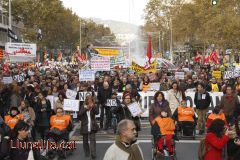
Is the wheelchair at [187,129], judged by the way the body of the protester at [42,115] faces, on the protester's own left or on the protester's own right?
on the protester's own left

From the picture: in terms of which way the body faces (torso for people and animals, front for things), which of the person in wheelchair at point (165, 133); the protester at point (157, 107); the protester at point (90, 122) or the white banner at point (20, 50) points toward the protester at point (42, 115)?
the white banner

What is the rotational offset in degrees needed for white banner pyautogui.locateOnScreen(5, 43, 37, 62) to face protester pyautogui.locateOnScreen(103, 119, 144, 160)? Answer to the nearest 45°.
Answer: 0° — it already faces them

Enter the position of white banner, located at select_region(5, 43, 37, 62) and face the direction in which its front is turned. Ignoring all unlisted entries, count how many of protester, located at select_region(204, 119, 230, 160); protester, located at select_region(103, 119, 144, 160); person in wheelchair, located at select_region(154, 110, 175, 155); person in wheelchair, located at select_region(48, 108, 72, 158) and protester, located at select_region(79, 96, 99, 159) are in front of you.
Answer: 5

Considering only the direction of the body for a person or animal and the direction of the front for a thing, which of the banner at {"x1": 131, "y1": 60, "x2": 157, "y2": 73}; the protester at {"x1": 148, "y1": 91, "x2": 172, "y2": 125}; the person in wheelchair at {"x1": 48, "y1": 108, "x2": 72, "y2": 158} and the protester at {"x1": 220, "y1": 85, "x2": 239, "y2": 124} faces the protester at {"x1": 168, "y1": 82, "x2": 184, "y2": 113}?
the banner

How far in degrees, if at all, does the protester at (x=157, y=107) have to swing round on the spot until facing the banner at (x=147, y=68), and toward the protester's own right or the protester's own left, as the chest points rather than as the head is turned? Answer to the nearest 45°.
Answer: approximately 180°

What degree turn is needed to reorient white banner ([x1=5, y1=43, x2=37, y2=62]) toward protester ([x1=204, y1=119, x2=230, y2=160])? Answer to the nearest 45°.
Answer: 0° — it already faces them
